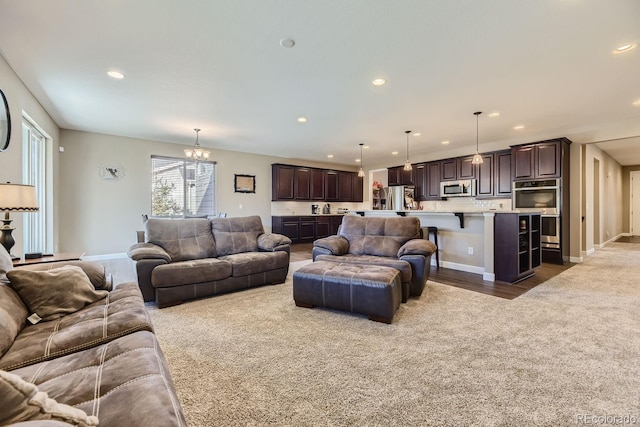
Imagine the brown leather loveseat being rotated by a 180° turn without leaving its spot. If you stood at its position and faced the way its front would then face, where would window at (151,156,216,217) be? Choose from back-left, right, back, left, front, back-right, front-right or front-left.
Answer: front-right

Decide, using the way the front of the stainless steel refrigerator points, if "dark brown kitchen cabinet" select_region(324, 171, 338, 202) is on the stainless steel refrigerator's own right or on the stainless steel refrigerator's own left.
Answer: on the stainless steel refrigerator's own right

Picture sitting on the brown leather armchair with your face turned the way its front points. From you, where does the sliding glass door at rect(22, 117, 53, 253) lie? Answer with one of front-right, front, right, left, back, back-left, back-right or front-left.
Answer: front-right

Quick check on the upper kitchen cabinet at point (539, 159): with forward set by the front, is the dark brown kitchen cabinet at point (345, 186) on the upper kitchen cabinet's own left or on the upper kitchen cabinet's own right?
on the upper kitchen cabinet's own right

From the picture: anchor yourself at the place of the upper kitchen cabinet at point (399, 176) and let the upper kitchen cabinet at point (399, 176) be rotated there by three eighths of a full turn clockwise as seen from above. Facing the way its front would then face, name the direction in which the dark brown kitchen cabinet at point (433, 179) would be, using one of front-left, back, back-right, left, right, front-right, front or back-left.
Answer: back-right

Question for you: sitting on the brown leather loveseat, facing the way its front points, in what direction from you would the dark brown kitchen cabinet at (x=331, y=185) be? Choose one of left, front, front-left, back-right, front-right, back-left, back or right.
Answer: left

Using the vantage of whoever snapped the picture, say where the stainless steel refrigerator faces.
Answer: facing the viewer and to the left of the viewer

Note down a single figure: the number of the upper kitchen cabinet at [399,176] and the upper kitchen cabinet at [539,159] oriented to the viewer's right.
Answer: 0

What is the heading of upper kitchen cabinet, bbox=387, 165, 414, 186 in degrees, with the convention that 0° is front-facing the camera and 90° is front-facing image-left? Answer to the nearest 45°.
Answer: approximately 45°

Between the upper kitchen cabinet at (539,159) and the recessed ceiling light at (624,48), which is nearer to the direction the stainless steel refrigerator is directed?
the recessed ceiling light

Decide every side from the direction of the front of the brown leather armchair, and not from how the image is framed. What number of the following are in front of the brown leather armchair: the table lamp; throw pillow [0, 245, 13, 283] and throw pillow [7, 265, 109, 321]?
3

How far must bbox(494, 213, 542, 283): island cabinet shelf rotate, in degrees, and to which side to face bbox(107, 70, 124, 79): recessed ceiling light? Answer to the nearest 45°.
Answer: approximately 90° to its right

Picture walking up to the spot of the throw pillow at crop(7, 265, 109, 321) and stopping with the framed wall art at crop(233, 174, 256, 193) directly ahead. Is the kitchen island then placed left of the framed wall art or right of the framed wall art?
right

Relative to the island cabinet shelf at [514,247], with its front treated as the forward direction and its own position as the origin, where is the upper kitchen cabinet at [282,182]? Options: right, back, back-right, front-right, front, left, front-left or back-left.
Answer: back-right
